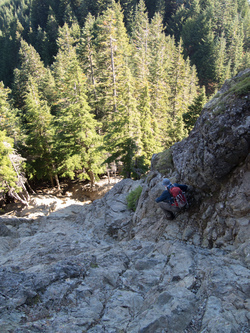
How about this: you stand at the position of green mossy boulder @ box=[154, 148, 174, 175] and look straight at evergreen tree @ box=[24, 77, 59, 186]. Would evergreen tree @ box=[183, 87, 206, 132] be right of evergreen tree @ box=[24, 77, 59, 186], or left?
right

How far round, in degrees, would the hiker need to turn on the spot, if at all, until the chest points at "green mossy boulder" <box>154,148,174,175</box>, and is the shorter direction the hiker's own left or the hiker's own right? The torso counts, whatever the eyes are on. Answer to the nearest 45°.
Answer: approximately 45° to the hiker's own right

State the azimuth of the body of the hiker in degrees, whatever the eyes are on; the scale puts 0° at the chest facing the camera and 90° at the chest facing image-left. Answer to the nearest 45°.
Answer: approximately 135°

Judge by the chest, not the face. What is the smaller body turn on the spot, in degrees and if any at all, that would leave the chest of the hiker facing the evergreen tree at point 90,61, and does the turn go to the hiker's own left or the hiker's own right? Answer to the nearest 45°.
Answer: approximately 45° to the hiker's own right
